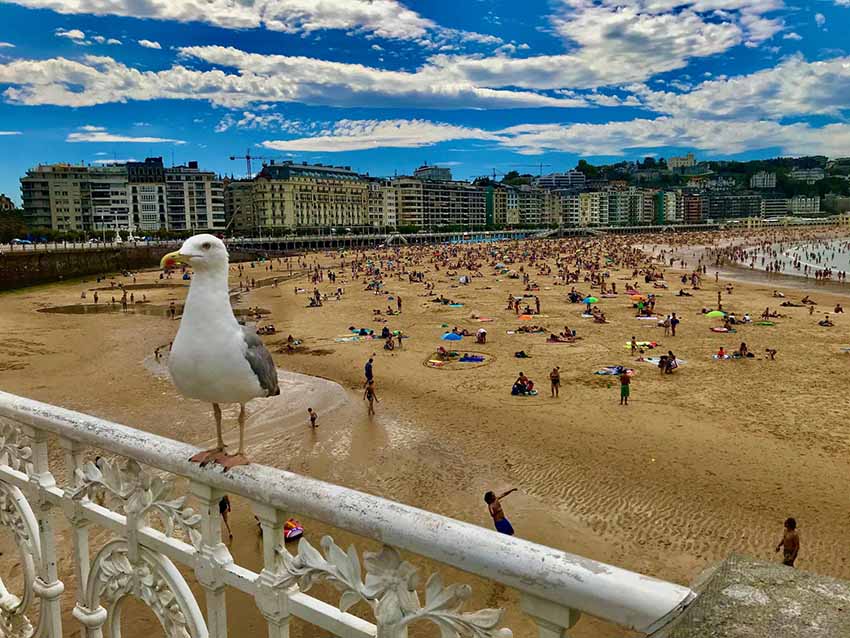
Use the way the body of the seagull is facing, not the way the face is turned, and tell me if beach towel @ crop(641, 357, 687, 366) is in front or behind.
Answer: behind

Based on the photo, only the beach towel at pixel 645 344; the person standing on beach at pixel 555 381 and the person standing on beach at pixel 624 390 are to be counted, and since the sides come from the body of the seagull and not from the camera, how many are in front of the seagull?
0

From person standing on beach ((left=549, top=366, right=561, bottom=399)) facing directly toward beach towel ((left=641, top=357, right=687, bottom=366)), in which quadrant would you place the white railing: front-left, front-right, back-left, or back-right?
back-right

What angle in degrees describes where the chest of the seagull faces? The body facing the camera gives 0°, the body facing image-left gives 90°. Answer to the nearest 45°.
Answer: approximately 45°

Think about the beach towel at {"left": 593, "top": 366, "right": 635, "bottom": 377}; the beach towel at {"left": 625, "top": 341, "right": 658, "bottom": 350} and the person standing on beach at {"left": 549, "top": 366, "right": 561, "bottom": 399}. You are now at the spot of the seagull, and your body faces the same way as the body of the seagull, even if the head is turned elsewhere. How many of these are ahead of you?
0

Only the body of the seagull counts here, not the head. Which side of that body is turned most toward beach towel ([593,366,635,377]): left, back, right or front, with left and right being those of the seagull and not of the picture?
back

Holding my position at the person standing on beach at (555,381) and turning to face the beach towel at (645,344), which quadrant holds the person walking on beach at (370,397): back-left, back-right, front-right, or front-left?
back-left

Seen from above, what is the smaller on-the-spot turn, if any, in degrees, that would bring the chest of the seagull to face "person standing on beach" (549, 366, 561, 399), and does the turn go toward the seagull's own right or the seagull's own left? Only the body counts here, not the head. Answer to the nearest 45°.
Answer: approximately 180°

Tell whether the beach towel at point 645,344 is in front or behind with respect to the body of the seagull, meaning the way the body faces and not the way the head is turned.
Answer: behind
